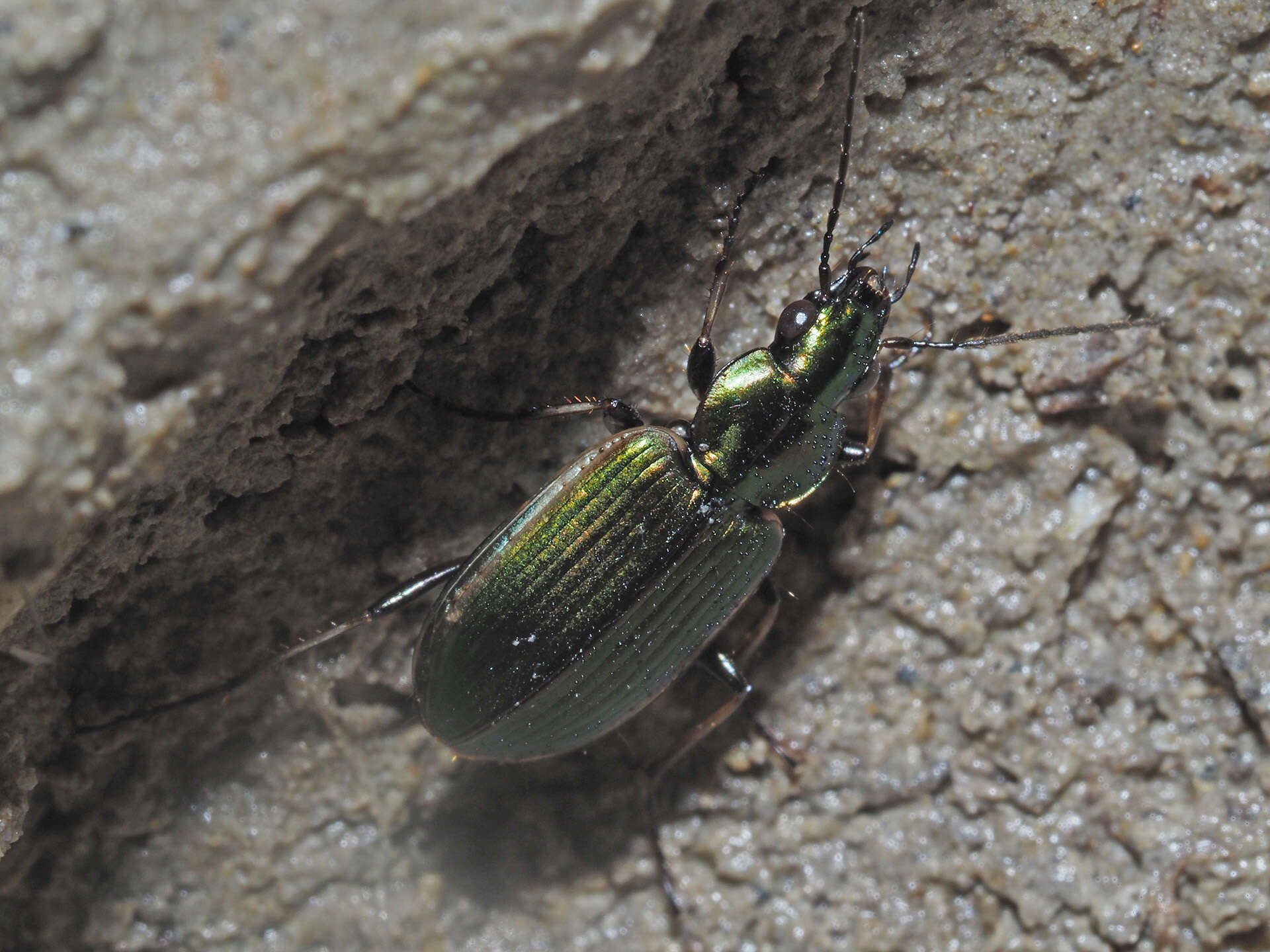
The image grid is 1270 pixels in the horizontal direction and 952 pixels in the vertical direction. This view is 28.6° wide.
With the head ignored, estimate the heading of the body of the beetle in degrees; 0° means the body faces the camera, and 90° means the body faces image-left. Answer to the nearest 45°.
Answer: approximately 225°
